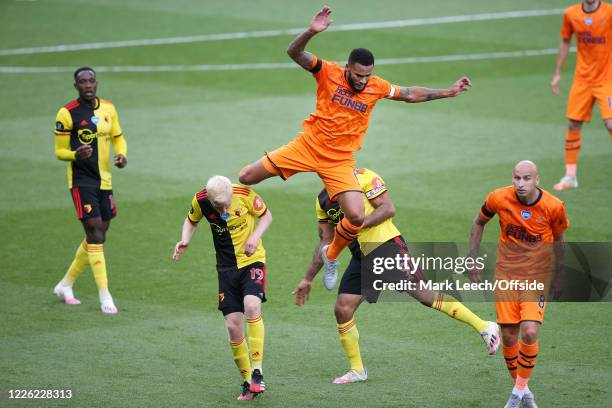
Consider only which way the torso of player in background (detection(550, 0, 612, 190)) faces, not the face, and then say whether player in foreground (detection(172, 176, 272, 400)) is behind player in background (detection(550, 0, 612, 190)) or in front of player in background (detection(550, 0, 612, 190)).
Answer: in front

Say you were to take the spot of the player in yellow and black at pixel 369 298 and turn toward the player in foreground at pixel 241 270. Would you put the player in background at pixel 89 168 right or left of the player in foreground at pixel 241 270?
right

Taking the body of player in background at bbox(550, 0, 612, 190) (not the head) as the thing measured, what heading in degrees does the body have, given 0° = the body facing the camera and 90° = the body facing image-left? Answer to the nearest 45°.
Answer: approximately 0°

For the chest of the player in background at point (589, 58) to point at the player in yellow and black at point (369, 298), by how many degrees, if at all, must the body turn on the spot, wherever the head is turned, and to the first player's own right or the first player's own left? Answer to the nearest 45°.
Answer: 0° — they already face them

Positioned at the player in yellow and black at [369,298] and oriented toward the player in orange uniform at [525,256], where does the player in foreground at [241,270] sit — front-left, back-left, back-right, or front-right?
back-right

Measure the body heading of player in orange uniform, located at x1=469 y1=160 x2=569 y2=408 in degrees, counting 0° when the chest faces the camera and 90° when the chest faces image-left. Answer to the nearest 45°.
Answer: approximately 0°

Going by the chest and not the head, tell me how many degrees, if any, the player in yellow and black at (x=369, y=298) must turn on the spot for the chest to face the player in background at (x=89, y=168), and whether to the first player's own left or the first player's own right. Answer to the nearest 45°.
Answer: approximately 90° to the first player's own right

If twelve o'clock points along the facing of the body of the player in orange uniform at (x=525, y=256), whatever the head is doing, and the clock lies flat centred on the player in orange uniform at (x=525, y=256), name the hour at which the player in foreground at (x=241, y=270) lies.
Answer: the player in foreground at (x=241, y=270) is roughly at 3 o'clock from the player in orange uniform at (x=525, y=256).

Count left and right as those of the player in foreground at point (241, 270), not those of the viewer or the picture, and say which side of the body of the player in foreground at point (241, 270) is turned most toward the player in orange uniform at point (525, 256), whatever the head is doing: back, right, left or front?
left
